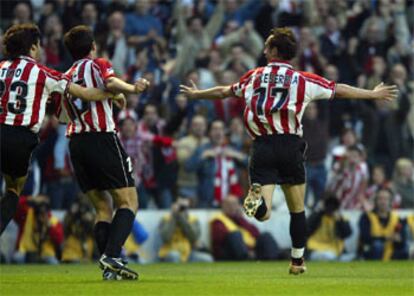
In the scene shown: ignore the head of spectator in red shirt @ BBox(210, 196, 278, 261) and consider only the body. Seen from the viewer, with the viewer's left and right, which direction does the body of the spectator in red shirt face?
facing the viewer and to the right of the viewer

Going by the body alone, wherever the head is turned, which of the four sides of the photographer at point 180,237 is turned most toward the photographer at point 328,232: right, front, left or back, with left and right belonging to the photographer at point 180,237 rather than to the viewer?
left

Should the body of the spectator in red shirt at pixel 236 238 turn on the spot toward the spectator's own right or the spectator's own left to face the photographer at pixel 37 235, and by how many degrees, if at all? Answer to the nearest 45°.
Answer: approximately 135° to the spectator's own right

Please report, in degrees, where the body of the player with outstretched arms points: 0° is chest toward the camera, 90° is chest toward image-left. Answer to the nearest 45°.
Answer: approximately 180°

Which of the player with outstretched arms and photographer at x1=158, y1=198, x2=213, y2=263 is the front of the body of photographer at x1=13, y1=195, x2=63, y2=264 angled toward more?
the player with outstretched arms

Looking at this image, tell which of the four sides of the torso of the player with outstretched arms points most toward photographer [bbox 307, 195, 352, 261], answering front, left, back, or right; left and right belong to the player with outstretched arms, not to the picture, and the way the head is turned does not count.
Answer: front

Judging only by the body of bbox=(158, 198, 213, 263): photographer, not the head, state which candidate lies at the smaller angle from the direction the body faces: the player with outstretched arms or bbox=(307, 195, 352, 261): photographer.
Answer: the player with outstretched arms

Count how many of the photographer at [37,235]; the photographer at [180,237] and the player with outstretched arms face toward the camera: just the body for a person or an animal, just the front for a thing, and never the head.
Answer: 2

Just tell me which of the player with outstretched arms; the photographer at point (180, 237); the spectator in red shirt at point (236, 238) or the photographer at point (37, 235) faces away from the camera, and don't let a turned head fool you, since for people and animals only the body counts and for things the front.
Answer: the player with outstretched arms

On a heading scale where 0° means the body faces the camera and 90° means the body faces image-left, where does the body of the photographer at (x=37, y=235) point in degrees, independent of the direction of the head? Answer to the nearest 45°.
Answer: approximately 0°
